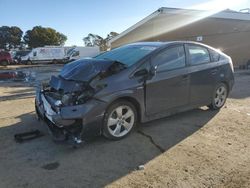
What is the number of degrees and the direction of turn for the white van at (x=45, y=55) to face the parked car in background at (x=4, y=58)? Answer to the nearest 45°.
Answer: approximately 45° to its left

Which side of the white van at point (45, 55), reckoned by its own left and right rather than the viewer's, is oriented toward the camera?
left

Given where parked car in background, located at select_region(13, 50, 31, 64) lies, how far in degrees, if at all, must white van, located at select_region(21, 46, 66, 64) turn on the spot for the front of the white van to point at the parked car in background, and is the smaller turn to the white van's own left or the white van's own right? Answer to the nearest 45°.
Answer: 0° — it already faces it

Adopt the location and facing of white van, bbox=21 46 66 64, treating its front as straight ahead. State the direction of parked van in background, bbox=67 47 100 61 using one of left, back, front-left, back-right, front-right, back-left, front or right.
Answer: back
